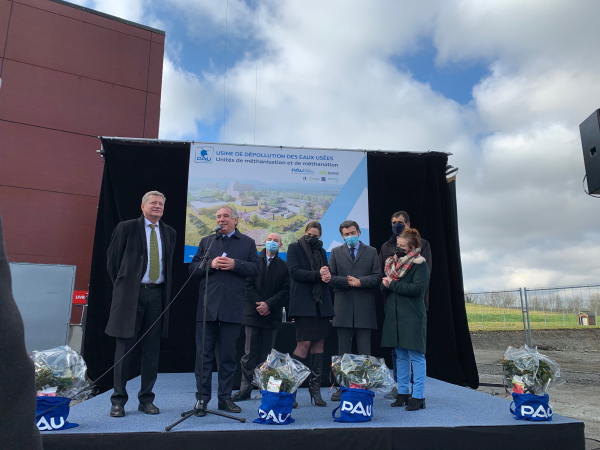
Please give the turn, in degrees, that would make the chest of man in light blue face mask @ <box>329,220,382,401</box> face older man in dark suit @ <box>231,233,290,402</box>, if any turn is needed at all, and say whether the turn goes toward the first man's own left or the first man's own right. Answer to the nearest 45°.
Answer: approximately 90° to the first man's own right

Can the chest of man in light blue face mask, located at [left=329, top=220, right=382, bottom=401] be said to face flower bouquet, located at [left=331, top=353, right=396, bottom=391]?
yes

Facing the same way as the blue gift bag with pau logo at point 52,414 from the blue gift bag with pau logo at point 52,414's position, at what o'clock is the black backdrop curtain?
The black backdrop curtain is roughly at 7 o'clock from the blue gift bag with pau logo.

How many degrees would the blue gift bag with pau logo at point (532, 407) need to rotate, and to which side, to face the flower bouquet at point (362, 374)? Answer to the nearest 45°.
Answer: approximately 90° to its right

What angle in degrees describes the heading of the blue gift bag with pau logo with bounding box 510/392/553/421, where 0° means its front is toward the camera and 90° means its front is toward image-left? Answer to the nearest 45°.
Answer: approximately 0°

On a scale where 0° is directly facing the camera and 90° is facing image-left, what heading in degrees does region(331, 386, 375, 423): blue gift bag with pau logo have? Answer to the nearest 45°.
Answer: approximately 0°

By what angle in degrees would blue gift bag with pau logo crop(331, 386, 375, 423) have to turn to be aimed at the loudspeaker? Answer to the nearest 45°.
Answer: approximately 90° to its left

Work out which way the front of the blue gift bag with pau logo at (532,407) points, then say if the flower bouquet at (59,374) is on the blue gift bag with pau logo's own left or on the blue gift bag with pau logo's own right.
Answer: on the blue gift bag with pau logo's own right

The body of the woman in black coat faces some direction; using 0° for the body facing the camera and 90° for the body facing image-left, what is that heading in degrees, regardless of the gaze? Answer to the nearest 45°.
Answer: approximately 315°

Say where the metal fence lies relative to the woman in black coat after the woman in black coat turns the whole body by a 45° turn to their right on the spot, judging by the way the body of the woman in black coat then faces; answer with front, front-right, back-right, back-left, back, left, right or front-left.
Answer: back-left

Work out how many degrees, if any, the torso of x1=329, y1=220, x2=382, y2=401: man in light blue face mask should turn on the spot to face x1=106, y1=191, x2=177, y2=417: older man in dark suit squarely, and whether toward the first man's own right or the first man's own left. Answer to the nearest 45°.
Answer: approximately 45° to the first man's own right
